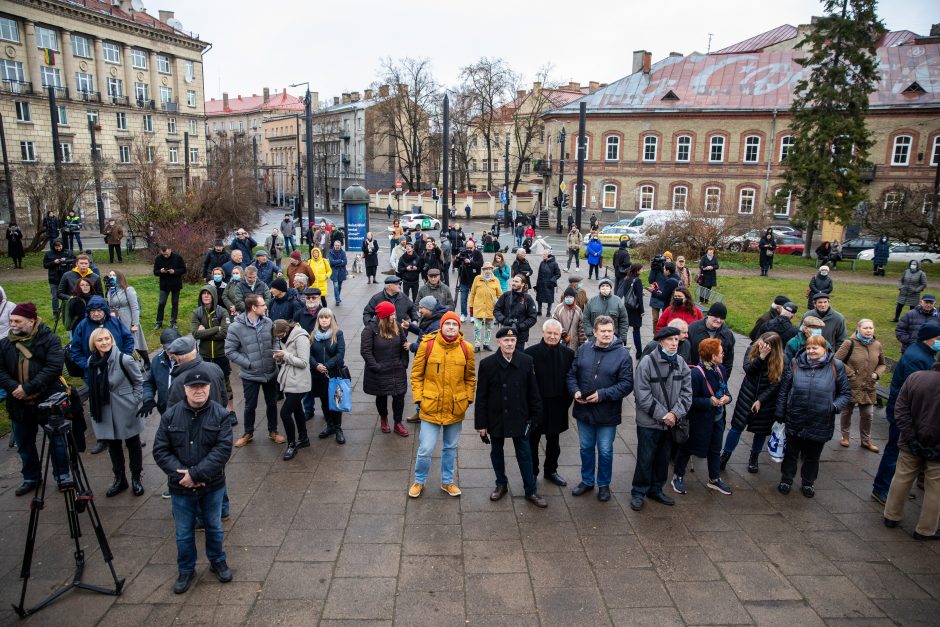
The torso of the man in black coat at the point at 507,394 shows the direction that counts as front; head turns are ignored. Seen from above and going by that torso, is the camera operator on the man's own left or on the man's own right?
on the man's own right

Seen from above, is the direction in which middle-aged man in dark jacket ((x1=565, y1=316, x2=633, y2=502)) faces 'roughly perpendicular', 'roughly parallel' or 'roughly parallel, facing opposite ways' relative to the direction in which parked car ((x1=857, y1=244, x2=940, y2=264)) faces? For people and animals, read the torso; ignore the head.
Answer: roughly perpendicular

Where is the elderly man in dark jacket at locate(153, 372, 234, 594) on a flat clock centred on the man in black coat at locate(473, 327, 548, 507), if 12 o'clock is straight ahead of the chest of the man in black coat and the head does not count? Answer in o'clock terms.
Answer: The elderly man in dark jacket is roughly at 2 o'clock from the man in black coat.

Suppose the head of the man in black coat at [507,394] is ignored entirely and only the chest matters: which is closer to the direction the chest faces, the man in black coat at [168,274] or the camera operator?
the camera operator

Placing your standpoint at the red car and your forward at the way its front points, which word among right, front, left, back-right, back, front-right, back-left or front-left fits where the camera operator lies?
left

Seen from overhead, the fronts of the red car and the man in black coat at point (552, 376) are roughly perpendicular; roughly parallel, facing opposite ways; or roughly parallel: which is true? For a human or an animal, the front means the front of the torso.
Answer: roughly perpendicular

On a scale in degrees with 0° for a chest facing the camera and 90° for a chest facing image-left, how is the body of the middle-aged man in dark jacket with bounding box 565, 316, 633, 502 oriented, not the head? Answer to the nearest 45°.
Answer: approximately 45°

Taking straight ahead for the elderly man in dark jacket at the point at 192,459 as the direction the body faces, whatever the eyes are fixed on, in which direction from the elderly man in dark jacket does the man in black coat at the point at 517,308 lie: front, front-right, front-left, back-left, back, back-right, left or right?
back-left

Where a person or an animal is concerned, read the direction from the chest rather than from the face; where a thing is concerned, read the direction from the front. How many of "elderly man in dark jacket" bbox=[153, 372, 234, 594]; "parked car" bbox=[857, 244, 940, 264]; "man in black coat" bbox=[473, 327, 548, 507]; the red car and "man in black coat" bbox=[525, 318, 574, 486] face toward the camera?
3

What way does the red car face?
to the viewer's left
